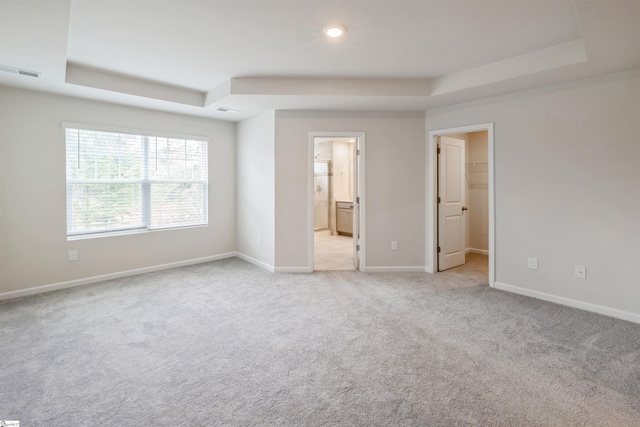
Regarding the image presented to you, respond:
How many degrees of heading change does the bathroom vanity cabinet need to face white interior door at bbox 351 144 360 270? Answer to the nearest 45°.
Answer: approximately 45° to its left

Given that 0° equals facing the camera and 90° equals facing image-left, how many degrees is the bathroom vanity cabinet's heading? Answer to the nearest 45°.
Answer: approximately 45°
